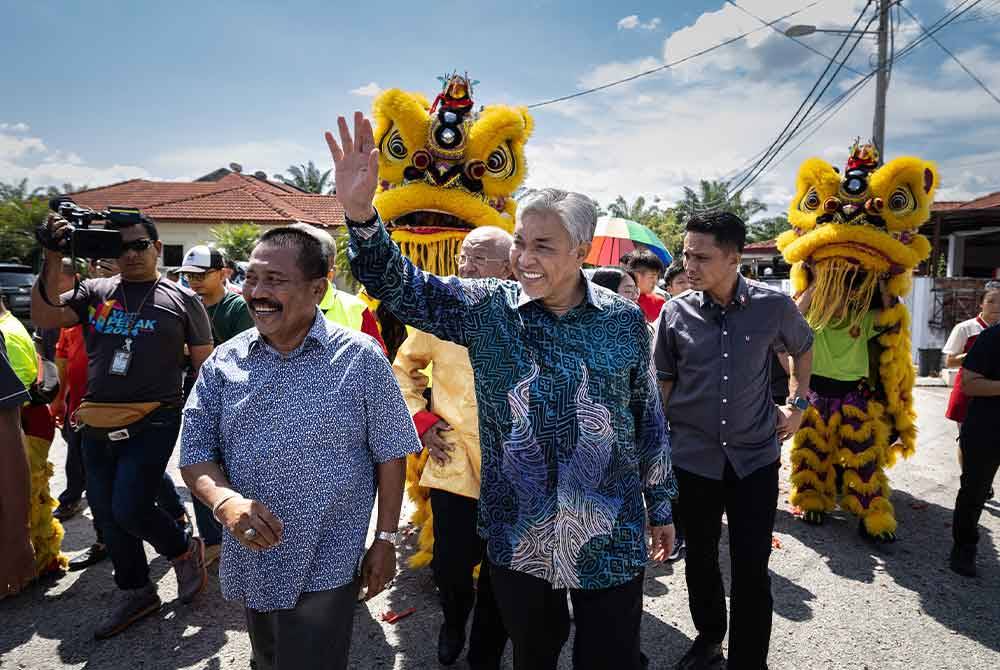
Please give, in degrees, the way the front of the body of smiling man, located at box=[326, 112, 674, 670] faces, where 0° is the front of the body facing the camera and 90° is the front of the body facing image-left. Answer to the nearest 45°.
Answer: approximately 0°

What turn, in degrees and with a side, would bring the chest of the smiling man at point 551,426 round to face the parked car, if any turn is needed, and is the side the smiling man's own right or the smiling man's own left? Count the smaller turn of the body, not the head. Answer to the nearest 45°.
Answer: approximately 135° to the smiling man's own right

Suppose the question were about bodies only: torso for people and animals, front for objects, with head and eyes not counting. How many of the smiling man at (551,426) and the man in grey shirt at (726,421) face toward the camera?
2

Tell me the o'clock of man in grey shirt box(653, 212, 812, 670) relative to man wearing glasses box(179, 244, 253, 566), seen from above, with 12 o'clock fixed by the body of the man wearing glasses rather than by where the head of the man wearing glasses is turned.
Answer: The man in grey shirt is roughly at 9 o'clock from the man wearing glasses.

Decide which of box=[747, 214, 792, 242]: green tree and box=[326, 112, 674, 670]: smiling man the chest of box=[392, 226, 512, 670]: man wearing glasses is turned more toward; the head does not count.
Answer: the smiling man

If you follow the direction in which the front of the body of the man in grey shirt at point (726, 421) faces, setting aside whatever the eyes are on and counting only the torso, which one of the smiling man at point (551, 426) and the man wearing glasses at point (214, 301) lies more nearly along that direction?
the smiling man

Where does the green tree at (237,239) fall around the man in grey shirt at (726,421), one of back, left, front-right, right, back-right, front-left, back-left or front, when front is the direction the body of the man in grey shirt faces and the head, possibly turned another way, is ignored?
back-right

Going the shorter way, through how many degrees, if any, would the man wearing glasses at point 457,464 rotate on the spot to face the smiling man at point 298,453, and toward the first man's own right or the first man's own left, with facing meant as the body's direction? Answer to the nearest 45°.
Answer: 0° — they already face them

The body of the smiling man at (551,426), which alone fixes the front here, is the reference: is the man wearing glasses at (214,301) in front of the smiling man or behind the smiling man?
behind
